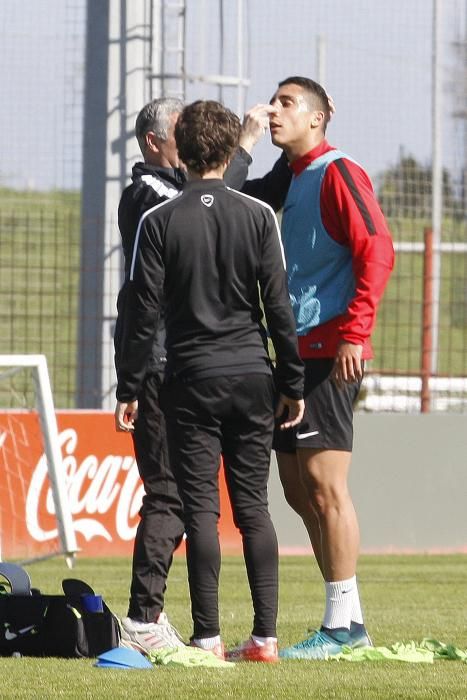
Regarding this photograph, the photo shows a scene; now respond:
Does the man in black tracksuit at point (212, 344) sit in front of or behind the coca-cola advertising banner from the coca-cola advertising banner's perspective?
in front

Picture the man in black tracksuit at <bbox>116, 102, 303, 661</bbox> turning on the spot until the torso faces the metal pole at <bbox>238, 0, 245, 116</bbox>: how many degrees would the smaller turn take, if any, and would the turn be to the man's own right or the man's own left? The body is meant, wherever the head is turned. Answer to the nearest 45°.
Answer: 0° — they already face it

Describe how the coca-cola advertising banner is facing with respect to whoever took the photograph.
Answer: facing the viewer

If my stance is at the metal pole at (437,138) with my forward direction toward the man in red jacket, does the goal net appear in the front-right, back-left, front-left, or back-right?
front-right

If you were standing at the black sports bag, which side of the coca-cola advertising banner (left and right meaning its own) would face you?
front

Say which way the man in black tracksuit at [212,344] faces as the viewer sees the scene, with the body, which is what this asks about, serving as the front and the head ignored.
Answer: away from the camera

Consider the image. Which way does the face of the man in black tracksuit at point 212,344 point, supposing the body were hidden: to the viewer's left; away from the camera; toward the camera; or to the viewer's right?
away from the camera

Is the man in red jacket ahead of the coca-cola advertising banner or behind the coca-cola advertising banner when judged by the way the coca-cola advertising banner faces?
ahead
